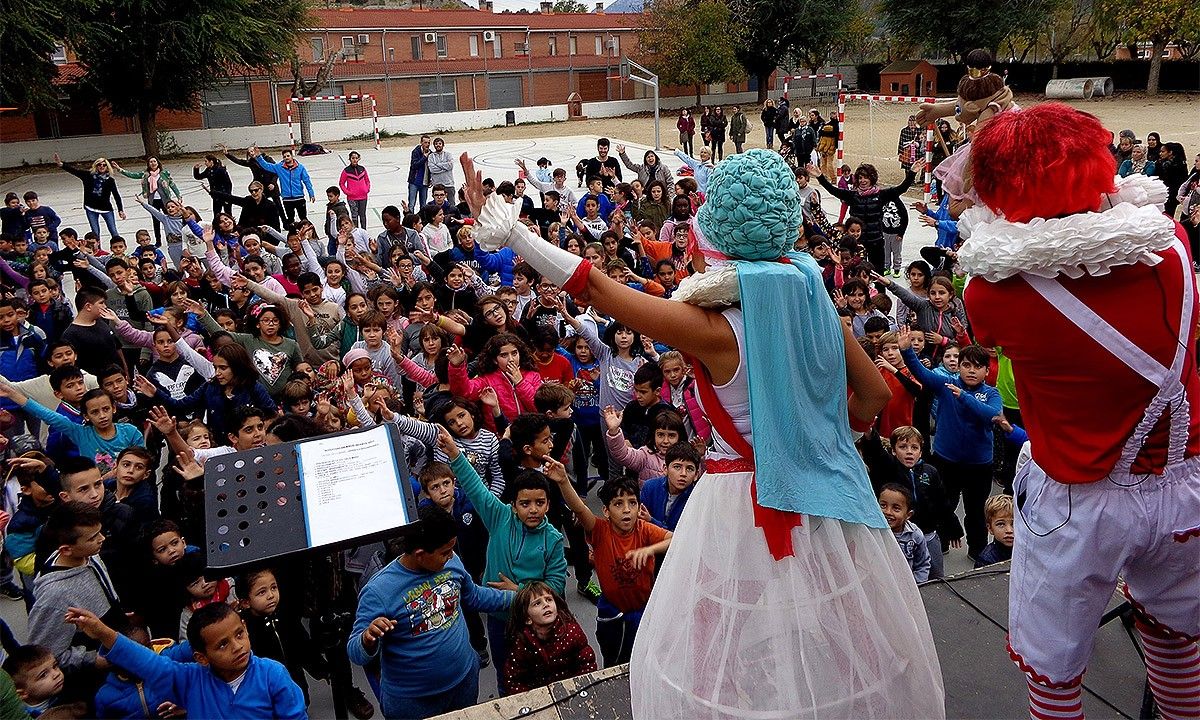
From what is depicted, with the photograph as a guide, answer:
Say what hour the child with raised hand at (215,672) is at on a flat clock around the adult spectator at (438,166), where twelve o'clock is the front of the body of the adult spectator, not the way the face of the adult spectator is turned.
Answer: The child with raised hand is roughly at 12 o'clock from the adult spectator.

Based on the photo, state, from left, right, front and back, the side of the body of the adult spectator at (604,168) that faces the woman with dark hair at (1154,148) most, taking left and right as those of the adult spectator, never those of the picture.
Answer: left

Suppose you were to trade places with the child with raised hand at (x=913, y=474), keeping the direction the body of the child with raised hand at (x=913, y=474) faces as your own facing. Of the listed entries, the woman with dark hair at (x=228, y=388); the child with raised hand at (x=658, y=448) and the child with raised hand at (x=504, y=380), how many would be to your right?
3

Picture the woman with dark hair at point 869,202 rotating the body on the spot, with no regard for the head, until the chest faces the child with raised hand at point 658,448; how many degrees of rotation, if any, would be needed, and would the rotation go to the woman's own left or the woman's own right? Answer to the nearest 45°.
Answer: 0° — they already face them

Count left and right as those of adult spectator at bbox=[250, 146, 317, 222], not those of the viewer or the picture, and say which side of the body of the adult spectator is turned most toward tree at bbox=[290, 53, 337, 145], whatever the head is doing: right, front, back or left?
back

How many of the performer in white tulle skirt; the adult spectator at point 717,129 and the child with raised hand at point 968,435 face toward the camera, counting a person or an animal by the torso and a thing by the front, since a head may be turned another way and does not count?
2

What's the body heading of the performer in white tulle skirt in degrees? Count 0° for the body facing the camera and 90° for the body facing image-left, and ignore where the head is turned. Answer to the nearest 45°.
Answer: approximately 135°

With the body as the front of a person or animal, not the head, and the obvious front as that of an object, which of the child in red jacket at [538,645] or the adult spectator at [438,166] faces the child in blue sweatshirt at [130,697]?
the adult spectator
